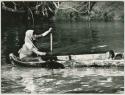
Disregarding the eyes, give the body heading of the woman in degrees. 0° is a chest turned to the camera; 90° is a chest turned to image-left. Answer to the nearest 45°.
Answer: approximately 270°
